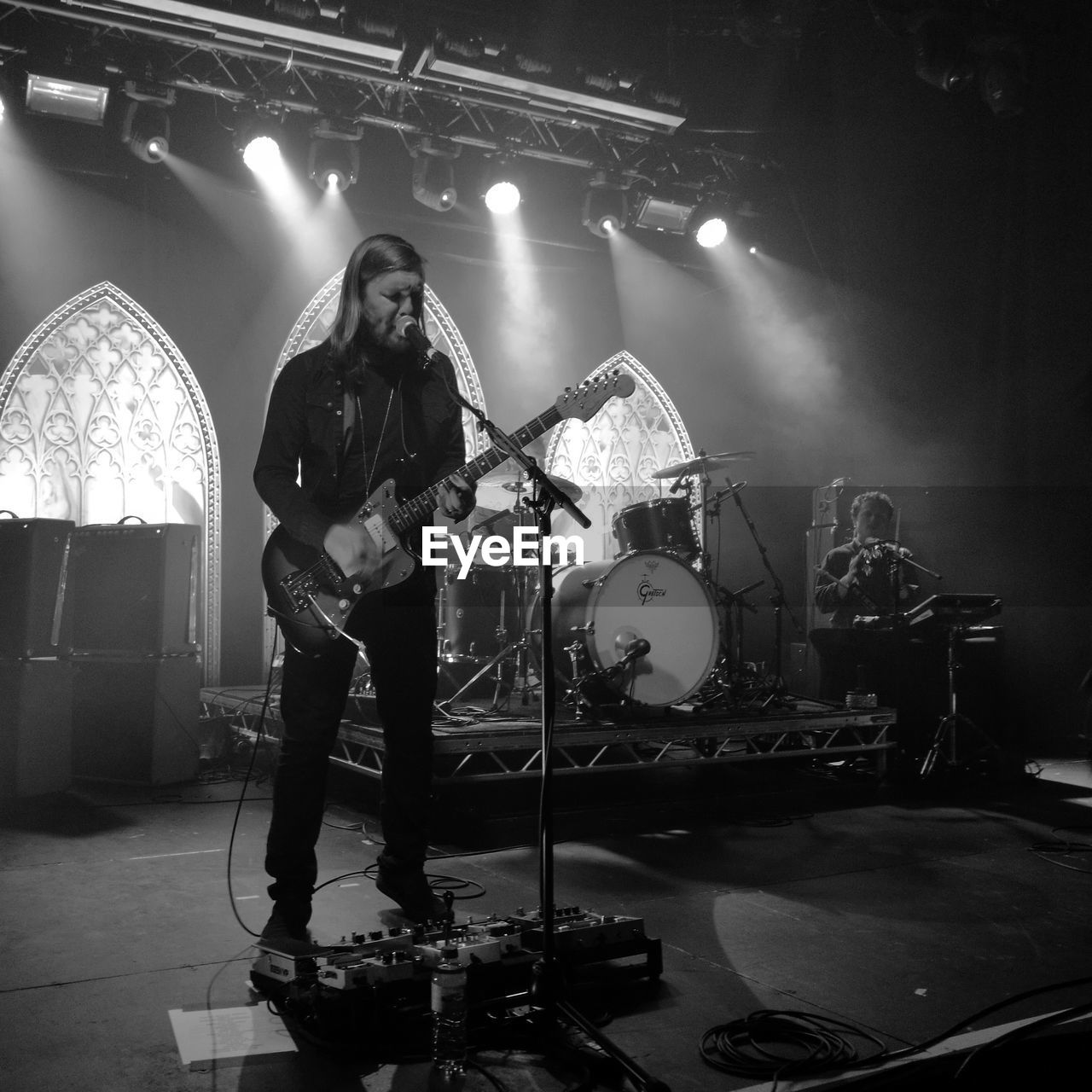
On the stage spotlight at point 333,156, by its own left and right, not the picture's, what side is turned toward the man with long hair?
front

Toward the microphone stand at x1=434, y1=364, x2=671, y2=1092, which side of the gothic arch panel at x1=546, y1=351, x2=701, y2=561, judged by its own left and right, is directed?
front

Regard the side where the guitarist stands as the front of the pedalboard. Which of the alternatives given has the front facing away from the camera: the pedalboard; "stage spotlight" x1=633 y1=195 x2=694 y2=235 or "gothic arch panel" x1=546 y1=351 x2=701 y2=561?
the pedalboard

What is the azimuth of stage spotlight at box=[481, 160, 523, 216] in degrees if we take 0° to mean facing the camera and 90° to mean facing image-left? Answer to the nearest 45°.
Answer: approximately 0°

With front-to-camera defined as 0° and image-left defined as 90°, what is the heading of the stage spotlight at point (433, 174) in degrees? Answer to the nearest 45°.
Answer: approximately 315°

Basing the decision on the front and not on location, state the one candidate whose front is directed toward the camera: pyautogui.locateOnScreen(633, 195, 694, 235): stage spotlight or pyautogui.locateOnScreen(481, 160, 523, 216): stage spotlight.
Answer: pyautogui.locateOnScreen(481, 160, 523, 216): stage spotlight

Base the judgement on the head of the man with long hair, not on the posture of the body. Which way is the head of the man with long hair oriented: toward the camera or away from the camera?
toward the camera

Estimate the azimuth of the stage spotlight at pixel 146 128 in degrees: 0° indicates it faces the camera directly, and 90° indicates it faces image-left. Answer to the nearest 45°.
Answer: approximately 315°

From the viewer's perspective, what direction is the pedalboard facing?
away from the camera

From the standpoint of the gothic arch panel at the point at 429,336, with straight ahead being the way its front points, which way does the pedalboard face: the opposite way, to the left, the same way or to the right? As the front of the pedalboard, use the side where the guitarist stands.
the opposite way

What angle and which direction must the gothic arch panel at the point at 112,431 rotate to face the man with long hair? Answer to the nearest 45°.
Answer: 0° — it already faces them

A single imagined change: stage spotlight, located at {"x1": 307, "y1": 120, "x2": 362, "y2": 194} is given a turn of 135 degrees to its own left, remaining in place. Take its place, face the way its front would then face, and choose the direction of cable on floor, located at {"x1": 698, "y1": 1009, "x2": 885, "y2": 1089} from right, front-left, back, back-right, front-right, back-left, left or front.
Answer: back-right

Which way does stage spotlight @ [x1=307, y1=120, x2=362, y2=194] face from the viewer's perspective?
toward the camera

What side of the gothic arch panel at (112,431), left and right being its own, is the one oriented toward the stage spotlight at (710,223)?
left

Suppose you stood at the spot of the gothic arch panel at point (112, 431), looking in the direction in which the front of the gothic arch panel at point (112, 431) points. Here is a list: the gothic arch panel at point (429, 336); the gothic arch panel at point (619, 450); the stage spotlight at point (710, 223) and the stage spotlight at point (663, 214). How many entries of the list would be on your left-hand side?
4

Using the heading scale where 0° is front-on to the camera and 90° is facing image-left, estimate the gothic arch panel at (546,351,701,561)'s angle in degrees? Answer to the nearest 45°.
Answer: approximately 0°

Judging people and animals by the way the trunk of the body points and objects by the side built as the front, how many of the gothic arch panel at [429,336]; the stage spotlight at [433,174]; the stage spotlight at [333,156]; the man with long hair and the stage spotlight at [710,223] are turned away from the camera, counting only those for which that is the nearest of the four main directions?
0

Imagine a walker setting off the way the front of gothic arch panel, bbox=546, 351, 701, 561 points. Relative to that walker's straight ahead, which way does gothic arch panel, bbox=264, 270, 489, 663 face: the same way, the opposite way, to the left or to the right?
the same way

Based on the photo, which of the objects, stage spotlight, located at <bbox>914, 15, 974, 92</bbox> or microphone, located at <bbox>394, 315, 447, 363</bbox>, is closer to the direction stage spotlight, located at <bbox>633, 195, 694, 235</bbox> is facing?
the microphone
